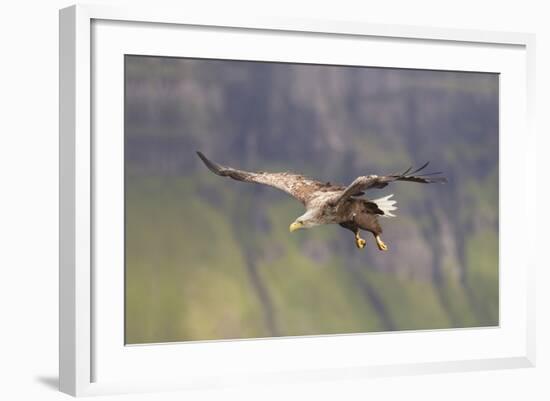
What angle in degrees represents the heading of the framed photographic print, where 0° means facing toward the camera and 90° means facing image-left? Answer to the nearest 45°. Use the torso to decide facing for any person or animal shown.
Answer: approximately 315°
